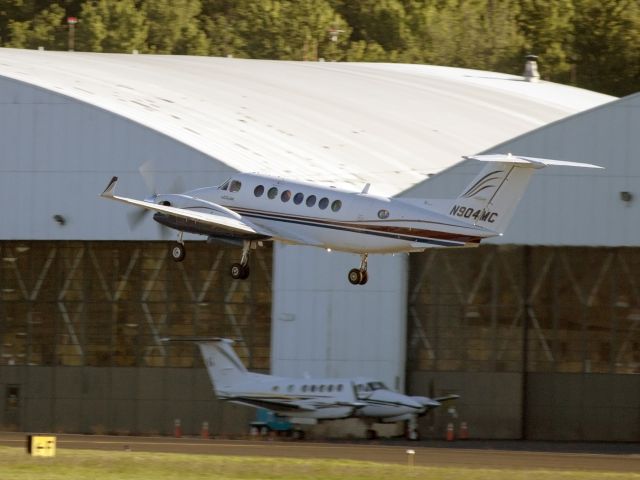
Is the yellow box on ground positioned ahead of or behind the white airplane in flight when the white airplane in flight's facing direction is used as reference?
ahead

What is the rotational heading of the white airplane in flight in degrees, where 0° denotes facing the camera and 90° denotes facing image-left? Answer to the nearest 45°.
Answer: approximately 135°
